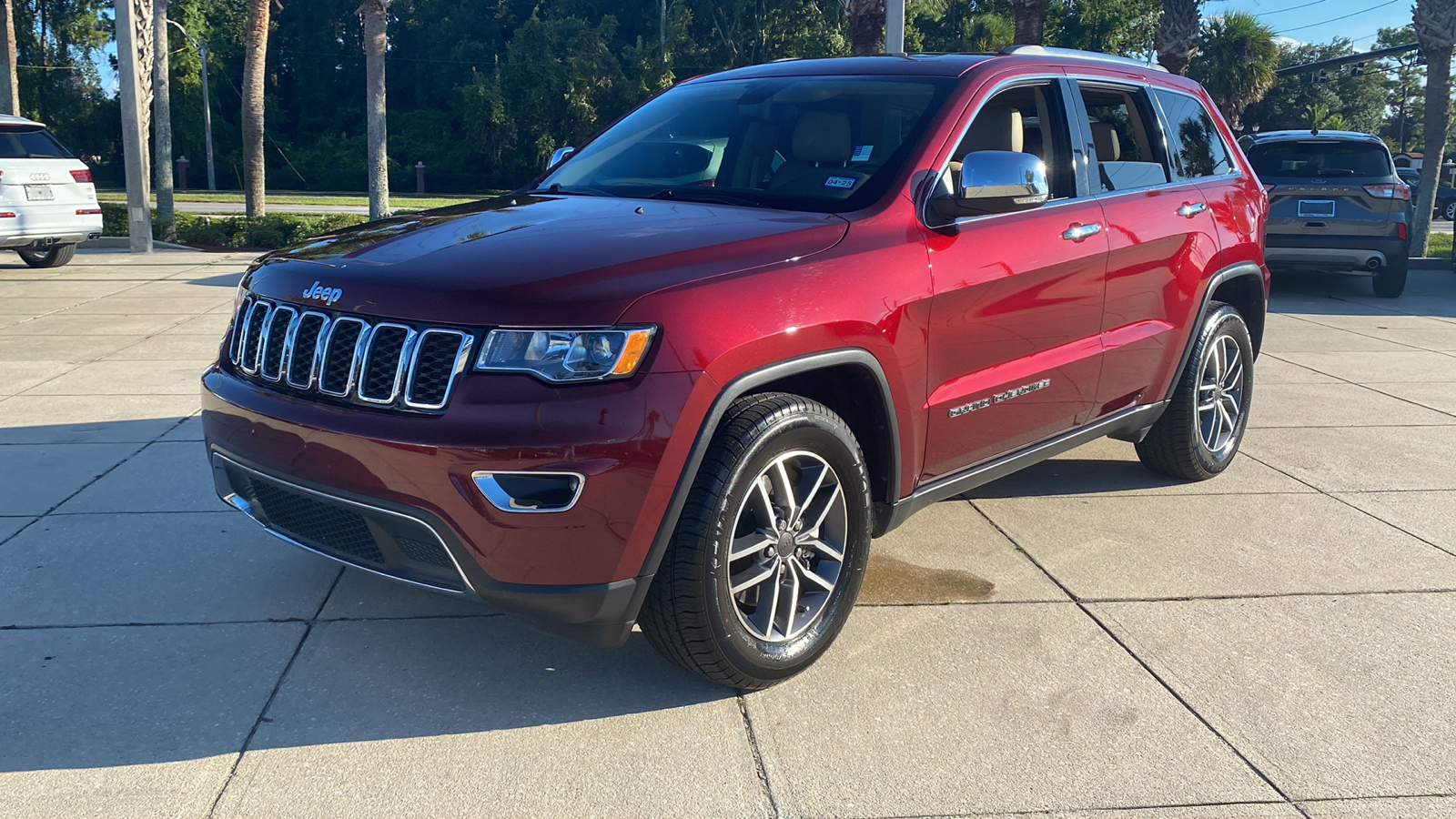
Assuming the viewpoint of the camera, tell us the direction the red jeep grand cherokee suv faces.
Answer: facing the viewer and to the left of the viewer

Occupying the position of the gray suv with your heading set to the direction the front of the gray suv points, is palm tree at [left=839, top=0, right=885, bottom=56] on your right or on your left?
on your left

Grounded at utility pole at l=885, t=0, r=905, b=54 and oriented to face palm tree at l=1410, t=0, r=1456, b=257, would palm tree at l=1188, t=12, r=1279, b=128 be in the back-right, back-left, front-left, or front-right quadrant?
front-left

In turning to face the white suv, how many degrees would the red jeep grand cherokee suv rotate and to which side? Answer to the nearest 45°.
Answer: approximately 90° to its right

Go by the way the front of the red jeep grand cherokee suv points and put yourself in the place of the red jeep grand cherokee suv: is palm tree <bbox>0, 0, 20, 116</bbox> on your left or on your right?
on your right

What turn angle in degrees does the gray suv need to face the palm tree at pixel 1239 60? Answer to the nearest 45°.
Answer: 0° — it already faces it

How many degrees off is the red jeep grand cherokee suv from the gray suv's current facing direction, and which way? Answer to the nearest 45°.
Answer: approximately 180°

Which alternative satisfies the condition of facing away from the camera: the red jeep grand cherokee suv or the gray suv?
the gray suv

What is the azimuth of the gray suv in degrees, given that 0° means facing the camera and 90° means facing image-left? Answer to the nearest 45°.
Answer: approximately 180°

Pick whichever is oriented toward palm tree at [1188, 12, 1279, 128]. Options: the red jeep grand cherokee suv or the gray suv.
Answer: the gray suv

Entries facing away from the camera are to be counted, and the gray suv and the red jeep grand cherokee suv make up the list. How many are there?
1

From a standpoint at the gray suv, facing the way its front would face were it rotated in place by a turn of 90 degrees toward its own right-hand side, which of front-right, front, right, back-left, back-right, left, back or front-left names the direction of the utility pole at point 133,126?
back

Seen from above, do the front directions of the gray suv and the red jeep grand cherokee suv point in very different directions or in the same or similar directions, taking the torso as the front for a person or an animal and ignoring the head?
very different directions
